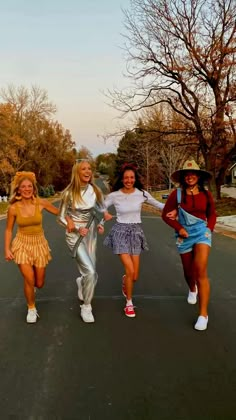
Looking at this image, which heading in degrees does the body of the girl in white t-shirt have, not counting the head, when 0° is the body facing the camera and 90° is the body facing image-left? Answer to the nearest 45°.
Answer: approximately 0°

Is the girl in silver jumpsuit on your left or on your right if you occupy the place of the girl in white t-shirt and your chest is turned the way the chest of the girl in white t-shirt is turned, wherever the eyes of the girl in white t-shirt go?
on your right

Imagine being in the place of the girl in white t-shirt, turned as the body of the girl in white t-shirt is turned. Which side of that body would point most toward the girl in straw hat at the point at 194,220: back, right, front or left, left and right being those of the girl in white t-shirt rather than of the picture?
left

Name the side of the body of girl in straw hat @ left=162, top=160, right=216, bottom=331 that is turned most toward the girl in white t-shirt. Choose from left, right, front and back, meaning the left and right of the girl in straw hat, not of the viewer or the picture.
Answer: right

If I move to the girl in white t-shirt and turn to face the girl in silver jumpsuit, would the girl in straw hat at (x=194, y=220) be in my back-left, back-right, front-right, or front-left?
back-left

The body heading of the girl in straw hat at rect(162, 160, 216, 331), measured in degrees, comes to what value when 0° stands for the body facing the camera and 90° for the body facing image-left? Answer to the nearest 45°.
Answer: approximately 0°

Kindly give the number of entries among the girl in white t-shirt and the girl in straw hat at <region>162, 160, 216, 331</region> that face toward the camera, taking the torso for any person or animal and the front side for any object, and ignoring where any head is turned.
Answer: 2
